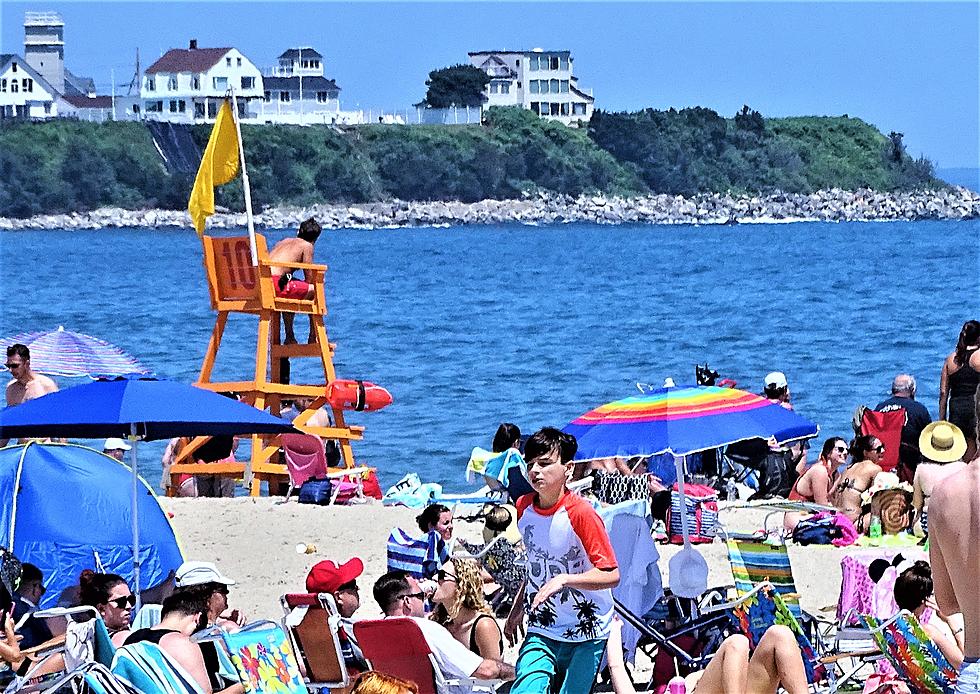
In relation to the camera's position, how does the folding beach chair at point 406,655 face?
facing away from the viewer and to the right of the viewer

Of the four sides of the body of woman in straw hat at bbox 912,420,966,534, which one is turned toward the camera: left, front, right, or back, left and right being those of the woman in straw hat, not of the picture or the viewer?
back

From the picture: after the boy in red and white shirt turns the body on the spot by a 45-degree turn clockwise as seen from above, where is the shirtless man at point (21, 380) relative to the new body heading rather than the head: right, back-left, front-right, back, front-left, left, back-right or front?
front-right

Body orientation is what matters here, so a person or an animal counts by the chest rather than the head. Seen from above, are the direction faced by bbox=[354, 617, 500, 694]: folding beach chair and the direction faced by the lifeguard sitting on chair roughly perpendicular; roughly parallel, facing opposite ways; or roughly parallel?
roughly parallel

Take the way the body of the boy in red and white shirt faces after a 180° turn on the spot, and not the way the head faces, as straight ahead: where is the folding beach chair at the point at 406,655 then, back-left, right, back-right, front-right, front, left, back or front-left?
left

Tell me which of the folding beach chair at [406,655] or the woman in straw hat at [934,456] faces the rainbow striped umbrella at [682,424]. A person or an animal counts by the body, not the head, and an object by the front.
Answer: the folding beach chair

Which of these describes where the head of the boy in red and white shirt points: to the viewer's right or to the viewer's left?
to the viewer's left

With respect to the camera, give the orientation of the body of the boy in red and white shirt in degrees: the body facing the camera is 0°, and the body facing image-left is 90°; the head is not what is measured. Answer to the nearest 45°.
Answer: approximately 45°

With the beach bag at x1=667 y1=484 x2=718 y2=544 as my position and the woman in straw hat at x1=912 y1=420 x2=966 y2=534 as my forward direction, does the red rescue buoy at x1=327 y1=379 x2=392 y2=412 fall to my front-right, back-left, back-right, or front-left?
back-left

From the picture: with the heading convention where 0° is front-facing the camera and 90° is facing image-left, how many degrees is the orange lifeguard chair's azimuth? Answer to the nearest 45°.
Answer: approximately 225°

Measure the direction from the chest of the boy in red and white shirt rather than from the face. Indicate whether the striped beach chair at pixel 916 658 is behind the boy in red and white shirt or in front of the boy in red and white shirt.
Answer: behind
